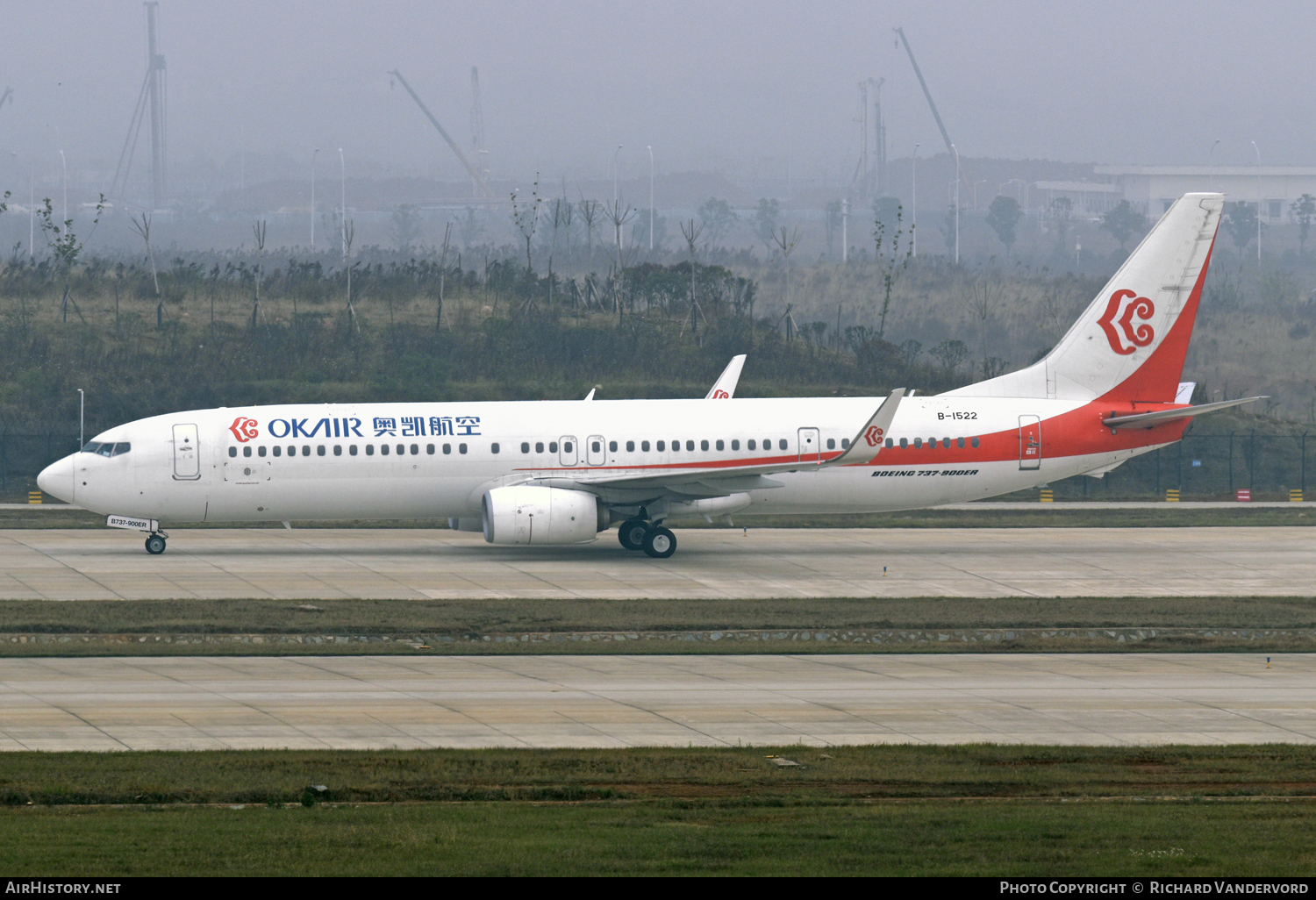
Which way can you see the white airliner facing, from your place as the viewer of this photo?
facing to the left of the viewer
